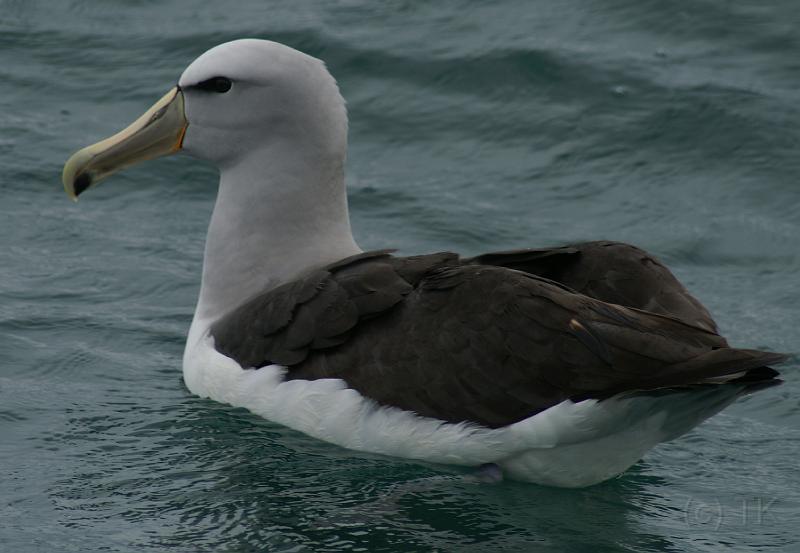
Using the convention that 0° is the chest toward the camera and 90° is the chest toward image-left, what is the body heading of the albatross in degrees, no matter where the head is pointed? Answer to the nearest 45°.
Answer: approximately 90°
